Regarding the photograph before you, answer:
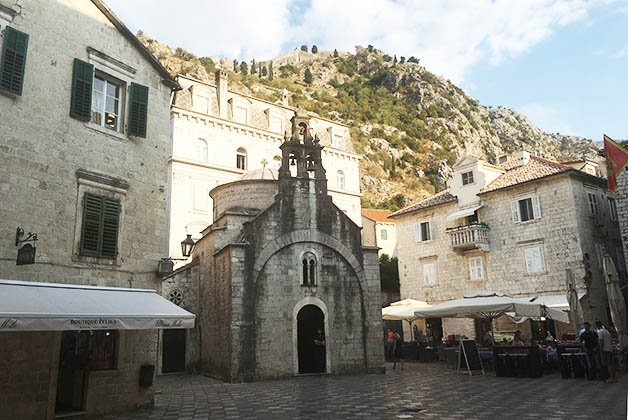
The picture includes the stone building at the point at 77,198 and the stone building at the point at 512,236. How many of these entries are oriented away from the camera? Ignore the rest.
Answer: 0

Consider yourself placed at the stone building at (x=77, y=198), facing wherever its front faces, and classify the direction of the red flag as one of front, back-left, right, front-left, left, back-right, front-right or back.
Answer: front-left

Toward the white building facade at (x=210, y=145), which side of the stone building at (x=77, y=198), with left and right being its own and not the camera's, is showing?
left

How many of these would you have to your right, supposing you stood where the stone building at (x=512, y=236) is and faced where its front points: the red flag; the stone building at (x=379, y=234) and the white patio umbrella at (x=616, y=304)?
1

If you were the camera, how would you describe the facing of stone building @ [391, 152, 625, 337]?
facing the viewer and to the left of the viewer

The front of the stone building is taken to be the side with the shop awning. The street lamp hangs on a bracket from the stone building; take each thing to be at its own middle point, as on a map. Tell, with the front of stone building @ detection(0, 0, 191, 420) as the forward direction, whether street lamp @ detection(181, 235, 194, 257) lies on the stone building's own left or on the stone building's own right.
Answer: on the stone building's own left

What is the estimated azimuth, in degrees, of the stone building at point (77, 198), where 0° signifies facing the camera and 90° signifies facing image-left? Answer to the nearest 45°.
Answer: approximately 315°

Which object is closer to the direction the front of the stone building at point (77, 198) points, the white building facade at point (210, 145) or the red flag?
the red flag

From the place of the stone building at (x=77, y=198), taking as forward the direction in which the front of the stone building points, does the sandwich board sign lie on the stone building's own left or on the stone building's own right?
on the stone building's own left

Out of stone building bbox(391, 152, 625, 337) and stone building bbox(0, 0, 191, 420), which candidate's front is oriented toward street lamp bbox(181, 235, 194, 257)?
stone building bbox(391, 152, 625, 337)

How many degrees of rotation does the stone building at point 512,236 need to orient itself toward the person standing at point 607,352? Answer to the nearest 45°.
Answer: approximately 45° to its left
